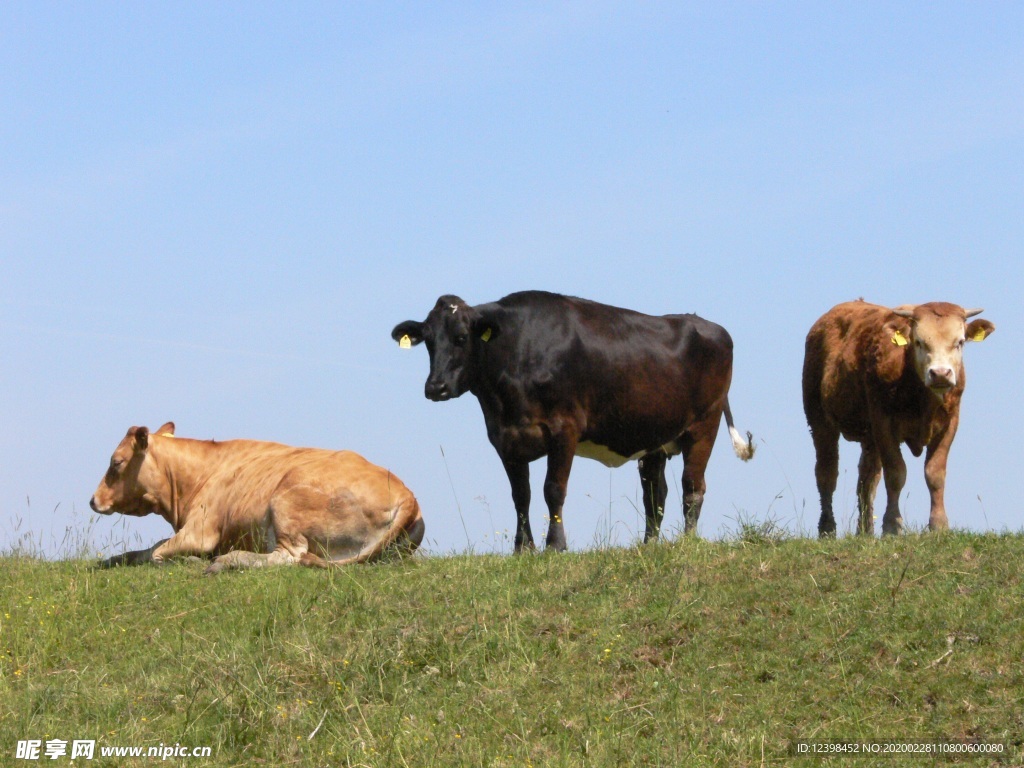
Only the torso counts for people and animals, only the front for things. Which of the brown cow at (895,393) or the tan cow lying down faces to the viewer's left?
the tan cow lying down

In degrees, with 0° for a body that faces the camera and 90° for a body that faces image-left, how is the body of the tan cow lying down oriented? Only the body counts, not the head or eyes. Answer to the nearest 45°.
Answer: approximately 90°

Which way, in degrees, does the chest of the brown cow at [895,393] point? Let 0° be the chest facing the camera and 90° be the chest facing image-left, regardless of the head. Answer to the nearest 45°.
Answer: approximately 315°

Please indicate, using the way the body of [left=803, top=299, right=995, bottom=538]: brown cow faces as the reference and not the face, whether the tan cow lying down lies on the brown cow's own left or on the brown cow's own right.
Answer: on the brown cow's own right

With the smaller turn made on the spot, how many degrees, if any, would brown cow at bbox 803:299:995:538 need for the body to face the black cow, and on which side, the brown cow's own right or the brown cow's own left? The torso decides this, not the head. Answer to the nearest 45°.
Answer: approximately 135° to the brown cow's own right

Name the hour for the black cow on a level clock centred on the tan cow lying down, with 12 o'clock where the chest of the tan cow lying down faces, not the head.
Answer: The black cow is roughly at 6 o'clock from the tan cow lying down.

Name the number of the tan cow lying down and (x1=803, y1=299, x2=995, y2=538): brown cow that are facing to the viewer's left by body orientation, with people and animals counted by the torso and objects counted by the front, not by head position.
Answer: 1

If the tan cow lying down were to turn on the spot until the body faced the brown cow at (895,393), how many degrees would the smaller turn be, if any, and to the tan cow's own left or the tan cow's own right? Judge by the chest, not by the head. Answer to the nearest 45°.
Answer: approximately 180°

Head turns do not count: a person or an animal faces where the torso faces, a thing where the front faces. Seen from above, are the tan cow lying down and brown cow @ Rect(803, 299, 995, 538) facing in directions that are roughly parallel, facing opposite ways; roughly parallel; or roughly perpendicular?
roughly perpendicular
